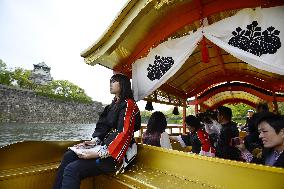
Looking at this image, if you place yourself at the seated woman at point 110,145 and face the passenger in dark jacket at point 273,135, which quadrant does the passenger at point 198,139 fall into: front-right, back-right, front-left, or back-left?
front-left

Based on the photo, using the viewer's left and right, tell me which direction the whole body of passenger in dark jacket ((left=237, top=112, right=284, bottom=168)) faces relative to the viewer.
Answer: facing the viewer and to the left of the viewer

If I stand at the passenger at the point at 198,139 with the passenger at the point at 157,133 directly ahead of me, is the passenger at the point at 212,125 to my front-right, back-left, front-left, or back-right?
back-right

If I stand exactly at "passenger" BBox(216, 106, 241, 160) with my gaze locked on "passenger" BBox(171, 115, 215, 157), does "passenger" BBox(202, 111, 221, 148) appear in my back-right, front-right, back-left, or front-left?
front-right
